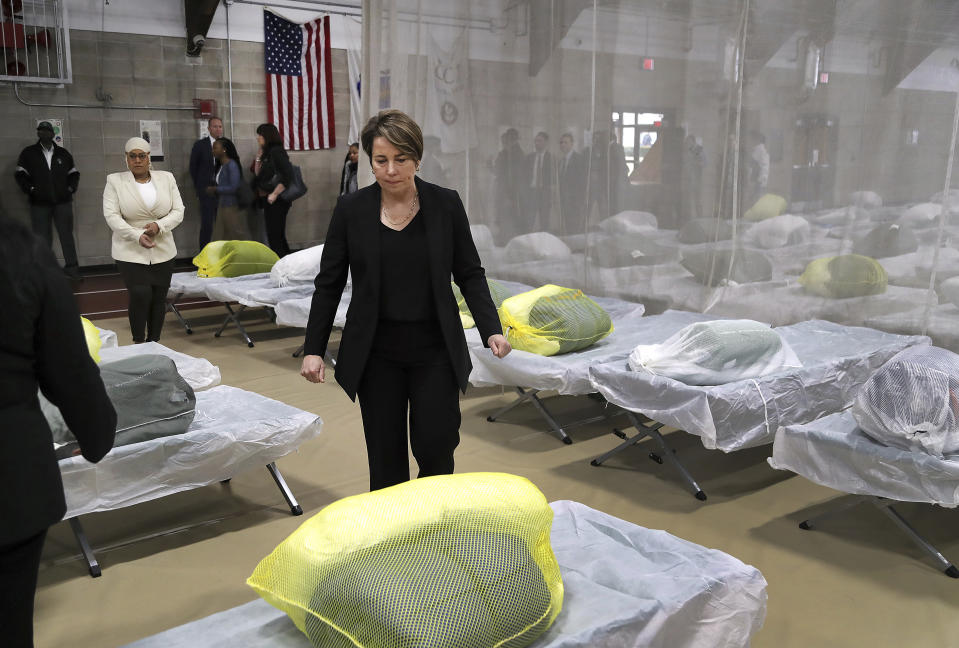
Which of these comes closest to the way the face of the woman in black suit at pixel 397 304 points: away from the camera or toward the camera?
toward the camera

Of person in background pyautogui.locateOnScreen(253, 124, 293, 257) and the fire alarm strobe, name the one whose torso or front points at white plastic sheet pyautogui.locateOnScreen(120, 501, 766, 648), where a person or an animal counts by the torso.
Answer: the fire alarm strobe

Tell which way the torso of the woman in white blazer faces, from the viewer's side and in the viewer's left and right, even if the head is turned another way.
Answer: facing the viewer

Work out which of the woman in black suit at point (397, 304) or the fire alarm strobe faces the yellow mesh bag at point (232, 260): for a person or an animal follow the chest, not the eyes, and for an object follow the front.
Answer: the fire alarm strobe

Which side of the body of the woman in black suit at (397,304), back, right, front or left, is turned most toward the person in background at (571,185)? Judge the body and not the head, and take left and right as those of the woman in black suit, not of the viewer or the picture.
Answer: back

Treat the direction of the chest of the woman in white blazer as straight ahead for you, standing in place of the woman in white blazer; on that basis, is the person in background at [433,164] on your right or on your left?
on your left

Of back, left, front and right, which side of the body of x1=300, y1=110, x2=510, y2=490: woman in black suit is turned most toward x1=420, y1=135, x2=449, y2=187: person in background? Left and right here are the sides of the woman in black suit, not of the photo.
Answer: back

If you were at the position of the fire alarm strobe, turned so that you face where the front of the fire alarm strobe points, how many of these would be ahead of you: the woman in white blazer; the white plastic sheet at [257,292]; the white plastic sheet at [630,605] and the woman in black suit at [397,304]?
4

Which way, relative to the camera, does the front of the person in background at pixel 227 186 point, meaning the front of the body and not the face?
to the viewer's left

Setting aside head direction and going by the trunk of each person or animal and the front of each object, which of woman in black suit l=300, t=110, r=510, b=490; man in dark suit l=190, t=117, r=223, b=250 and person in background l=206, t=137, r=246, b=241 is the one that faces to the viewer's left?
the person in background

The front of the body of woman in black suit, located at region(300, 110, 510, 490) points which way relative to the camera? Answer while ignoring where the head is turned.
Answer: toward the camera

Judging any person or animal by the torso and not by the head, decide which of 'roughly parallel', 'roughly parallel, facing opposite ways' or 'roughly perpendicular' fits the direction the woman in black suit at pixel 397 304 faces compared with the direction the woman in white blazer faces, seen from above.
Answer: roughly parallel

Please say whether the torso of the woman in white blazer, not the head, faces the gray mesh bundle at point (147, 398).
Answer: yes

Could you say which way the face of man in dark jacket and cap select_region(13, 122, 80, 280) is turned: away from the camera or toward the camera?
toward the camera
